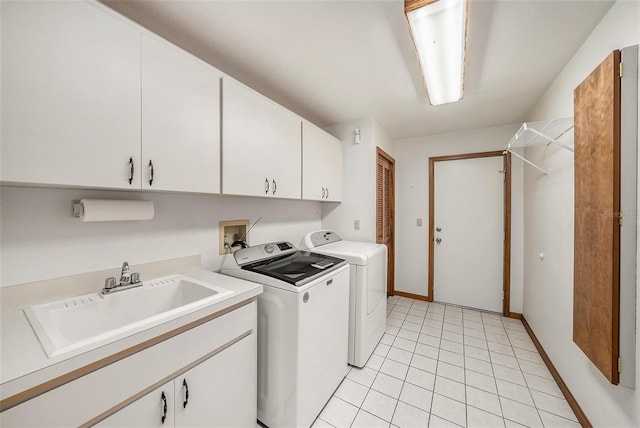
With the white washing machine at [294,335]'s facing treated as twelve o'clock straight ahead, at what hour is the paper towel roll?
The paper towel roll is roughly at 4 o'clock from the white washing machine.

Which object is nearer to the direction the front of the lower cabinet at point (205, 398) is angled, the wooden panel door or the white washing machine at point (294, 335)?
the wooden panel door

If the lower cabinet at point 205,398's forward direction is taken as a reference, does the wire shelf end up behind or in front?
in front

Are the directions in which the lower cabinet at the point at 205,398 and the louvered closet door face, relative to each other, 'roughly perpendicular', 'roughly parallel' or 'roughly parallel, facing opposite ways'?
roughly parallel

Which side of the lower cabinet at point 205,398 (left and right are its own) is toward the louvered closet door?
left

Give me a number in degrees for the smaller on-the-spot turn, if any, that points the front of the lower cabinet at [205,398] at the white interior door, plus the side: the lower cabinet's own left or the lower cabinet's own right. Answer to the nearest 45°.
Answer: approximately 45° to the lower cabinet's own left

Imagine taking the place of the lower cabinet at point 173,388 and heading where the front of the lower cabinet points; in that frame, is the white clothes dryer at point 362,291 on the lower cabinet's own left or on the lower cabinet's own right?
on the lower cabinet's own left

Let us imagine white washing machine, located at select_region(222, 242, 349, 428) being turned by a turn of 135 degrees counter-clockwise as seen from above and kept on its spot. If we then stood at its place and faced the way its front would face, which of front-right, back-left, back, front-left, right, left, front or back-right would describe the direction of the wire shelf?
right

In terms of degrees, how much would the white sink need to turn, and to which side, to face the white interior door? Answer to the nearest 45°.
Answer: approximately 45° to its left

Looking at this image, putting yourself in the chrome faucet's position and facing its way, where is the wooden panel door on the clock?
The wooden panel door is roughly at 12 o'clock from the chrome faucet.

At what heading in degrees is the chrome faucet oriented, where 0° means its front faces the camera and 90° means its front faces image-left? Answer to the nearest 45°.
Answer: approximately 315°

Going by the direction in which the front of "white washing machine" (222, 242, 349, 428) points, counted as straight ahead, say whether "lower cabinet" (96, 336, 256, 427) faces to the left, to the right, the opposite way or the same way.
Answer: the same way

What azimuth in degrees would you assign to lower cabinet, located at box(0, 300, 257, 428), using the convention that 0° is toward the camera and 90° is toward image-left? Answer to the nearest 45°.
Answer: approximately 315°

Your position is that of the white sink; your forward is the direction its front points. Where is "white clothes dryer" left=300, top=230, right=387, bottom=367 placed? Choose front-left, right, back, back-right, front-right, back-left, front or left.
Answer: front-left

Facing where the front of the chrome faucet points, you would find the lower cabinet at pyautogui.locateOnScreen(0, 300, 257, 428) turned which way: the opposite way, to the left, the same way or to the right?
the same way

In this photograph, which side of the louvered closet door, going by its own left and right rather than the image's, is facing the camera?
right

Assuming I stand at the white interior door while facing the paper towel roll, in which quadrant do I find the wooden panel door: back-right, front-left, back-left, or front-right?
front-left

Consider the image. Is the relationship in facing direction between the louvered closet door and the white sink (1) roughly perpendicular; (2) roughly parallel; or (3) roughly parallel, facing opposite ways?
roughly parallel

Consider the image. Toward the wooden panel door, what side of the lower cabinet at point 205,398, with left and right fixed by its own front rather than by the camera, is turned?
front

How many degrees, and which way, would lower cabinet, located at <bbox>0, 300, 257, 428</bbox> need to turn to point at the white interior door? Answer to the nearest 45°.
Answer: approximately 45° to its left

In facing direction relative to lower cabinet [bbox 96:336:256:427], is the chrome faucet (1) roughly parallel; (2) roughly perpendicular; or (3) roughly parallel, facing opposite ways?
roughly parallel
